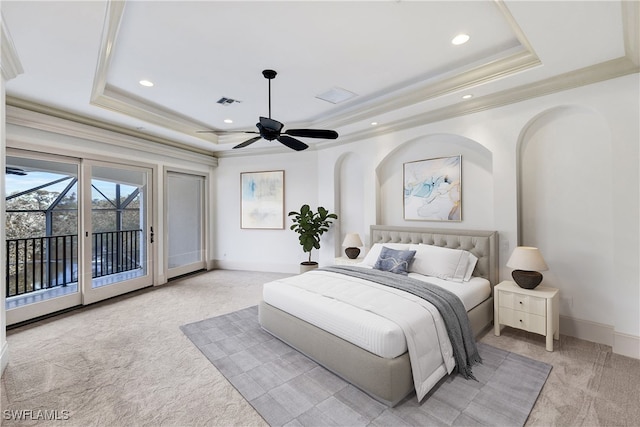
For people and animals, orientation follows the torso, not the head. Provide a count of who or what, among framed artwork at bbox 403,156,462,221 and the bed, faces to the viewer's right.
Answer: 0

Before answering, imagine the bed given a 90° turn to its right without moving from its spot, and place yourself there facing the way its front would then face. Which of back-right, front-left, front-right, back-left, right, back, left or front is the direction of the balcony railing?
front-left

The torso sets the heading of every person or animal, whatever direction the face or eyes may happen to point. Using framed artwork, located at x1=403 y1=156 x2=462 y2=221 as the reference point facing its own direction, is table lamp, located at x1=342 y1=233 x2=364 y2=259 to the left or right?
on its right

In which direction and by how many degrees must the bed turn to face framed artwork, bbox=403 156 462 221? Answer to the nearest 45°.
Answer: approximately 180°

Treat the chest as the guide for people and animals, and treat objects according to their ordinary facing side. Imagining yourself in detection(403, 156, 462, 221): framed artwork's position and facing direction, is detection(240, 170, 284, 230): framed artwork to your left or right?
on your right

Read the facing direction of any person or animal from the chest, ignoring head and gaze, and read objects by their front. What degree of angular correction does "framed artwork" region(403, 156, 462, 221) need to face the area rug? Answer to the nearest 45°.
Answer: approximately 45° to its left

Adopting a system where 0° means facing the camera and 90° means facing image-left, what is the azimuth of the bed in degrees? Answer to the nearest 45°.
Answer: approximately 45°
